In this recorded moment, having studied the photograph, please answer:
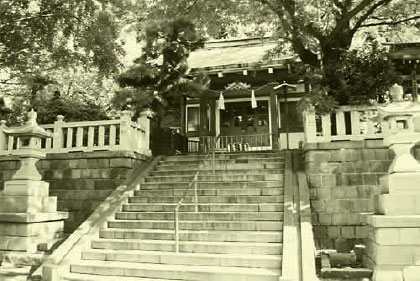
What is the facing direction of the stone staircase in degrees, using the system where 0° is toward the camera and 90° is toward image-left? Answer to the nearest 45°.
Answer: approximately 0°

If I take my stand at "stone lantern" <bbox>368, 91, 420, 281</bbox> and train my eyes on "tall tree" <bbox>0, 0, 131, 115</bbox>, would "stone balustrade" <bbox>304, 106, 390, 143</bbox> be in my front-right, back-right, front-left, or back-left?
front-right

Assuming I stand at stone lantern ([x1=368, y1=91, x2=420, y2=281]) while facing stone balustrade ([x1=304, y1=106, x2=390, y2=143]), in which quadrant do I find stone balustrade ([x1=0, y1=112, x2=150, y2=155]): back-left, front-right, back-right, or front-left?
front-left

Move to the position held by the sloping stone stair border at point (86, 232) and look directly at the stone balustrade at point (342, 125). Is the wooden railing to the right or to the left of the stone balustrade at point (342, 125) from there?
left

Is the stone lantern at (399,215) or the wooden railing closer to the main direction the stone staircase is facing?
the stone lantern

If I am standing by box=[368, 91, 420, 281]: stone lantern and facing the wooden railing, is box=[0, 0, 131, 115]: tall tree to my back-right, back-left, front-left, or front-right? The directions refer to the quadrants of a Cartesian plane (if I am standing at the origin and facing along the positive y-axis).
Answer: front-left

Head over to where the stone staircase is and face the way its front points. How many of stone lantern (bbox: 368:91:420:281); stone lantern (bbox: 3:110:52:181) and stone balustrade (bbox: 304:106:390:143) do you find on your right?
1

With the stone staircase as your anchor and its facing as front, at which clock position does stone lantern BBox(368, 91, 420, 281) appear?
The stone lantern is roughly at 10 o'clock from the stone staircase.

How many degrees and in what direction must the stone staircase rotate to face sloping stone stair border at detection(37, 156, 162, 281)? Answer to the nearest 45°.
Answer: approximately 90° to its right

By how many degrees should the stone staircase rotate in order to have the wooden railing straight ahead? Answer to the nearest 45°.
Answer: approximately 180°

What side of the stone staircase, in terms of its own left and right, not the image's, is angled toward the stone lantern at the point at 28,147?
right

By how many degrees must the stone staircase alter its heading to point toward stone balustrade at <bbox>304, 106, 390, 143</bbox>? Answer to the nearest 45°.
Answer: approximately 90° to its left

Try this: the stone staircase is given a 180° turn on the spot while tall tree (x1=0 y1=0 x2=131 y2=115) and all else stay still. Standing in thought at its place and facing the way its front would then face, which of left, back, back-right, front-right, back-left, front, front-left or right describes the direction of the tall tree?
front-left
